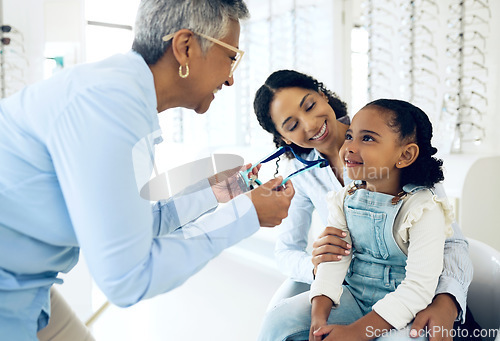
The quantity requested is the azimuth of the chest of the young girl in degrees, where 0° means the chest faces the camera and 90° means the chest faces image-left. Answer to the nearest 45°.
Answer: approximately 45°

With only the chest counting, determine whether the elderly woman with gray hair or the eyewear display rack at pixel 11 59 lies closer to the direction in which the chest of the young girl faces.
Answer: the elderly woman with gray hair

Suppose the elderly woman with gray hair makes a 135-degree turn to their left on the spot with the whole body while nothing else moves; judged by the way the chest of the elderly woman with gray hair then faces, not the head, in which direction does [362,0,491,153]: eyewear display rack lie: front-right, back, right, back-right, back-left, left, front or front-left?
right

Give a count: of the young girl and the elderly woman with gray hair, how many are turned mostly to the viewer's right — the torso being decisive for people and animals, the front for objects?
1

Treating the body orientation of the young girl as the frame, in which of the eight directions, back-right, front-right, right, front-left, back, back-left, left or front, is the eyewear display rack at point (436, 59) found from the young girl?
back-right

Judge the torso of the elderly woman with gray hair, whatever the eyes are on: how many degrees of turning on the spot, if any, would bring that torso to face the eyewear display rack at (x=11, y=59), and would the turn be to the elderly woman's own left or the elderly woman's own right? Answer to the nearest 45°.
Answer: approximately 90° to the elderly woman's own left

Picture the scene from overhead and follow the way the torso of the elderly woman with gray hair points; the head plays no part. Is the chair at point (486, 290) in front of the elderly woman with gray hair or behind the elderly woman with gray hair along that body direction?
in front

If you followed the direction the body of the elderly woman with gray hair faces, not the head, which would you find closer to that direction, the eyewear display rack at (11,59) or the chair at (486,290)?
the chair

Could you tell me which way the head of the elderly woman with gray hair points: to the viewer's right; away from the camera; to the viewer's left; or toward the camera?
to the viewer's right

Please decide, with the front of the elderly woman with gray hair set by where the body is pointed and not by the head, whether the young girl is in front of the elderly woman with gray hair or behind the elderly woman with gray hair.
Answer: in front

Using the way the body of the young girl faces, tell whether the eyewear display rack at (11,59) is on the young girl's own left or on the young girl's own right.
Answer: on the young girl's own right

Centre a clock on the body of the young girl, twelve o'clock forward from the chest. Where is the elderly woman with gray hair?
The elderly woman with gray hair is roughly at 12 o'clock from the young girl.

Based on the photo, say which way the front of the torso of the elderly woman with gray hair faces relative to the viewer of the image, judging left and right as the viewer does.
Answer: facing to the right of the viewer

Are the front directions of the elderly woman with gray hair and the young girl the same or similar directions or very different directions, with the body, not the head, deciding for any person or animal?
very different directions
